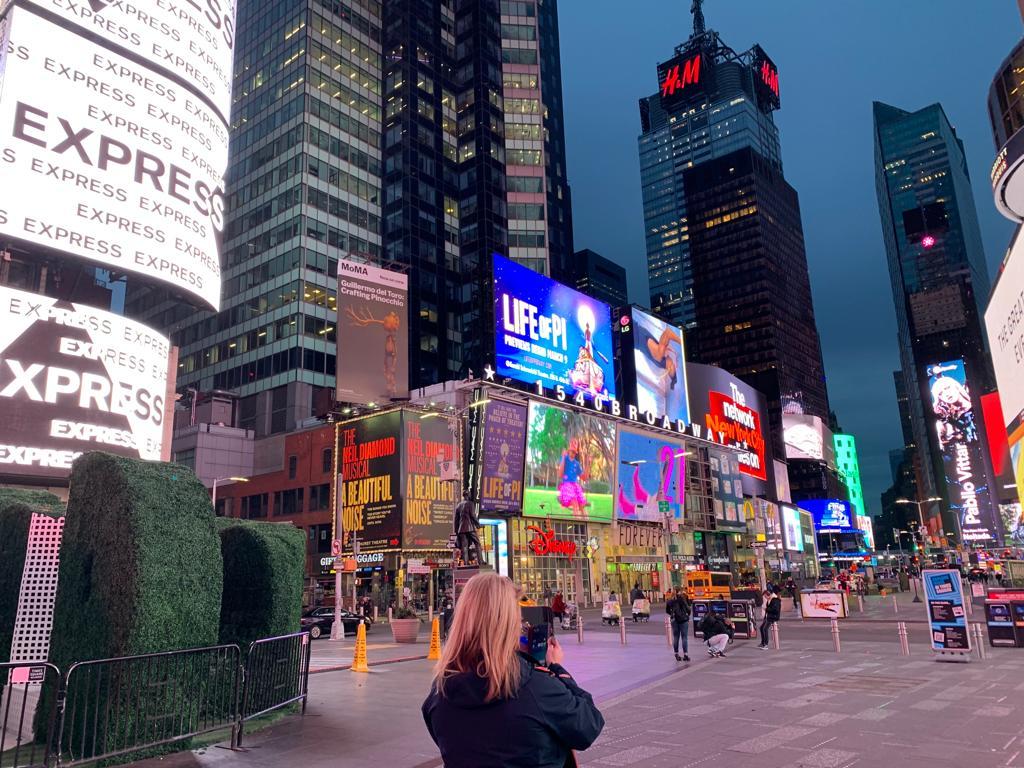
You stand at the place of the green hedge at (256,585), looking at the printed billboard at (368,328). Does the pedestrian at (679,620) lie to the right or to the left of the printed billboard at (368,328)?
right

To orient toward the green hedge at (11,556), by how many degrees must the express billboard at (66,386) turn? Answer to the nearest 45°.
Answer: approximately 45° to its right

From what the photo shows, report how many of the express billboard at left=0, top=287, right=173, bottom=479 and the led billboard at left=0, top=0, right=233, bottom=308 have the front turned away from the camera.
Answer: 0

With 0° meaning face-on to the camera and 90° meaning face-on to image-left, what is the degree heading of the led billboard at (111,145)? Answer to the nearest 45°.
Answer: approximately 315°

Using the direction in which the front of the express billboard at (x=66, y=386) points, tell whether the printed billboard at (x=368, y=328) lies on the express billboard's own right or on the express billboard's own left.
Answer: on the express billboard's own left

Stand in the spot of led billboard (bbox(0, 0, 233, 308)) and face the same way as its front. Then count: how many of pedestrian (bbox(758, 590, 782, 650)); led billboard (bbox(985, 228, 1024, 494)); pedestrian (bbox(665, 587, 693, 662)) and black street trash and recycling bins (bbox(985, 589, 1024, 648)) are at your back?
0

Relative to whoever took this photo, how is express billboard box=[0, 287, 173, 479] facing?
facing the viewer and to the right of the viewer

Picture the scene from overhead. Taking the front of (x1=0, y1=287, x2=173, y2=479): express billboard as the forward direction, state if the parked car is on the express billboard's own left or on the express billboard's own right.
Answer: on the express billboard's own left

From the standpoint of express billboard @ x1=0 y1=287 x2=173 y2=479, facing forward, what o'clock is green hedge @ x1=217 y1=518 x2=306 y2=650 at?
The green hedge is roughly at 1 o'clock from the express billboard.

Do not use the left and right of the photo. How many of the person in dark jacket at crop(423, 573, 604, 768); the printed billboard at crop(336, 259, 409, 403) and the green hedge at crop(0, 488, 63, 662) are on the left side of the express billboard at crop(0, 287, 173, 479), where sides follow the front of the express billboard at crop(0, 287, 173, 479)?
1

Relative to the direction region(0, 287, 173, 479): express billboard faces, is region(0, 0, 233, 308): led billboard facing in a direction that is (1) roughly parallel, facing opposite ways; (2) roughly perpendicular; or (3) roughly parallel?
roughly parallel

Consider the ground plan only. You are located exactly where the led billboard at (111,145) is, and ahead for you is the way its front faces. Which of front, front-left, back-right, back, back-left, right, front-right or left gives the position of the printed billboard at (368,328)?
left

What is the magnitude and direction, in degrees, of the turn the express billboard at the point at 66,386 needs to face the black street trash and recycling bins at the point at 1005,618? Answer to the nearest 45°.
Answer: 0° — it already faces it

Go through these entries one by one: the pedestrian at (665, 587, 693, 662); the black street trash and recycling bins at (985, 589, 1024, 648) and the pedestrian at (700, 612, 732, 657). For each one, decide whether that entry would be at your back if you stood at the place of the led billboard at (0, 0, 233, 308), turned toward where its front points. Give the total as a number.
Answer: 0

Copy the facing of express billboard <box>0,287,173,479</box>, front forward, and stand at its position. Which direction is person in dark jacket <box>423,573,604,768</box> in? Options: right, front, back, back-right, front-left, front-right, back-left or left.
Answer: front-right

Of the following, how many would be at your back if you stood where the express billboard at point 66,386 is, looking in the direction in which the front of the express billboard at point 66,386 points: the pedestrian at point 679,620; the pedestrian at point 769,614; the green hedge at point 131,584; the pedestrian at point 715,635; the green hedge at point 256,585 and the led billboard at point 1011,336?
0
